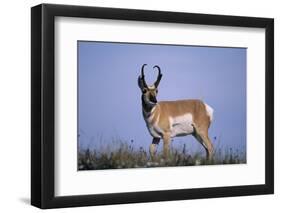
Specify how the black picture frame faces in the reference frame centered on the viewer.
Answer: facing the viewer and to the right of the viewer
